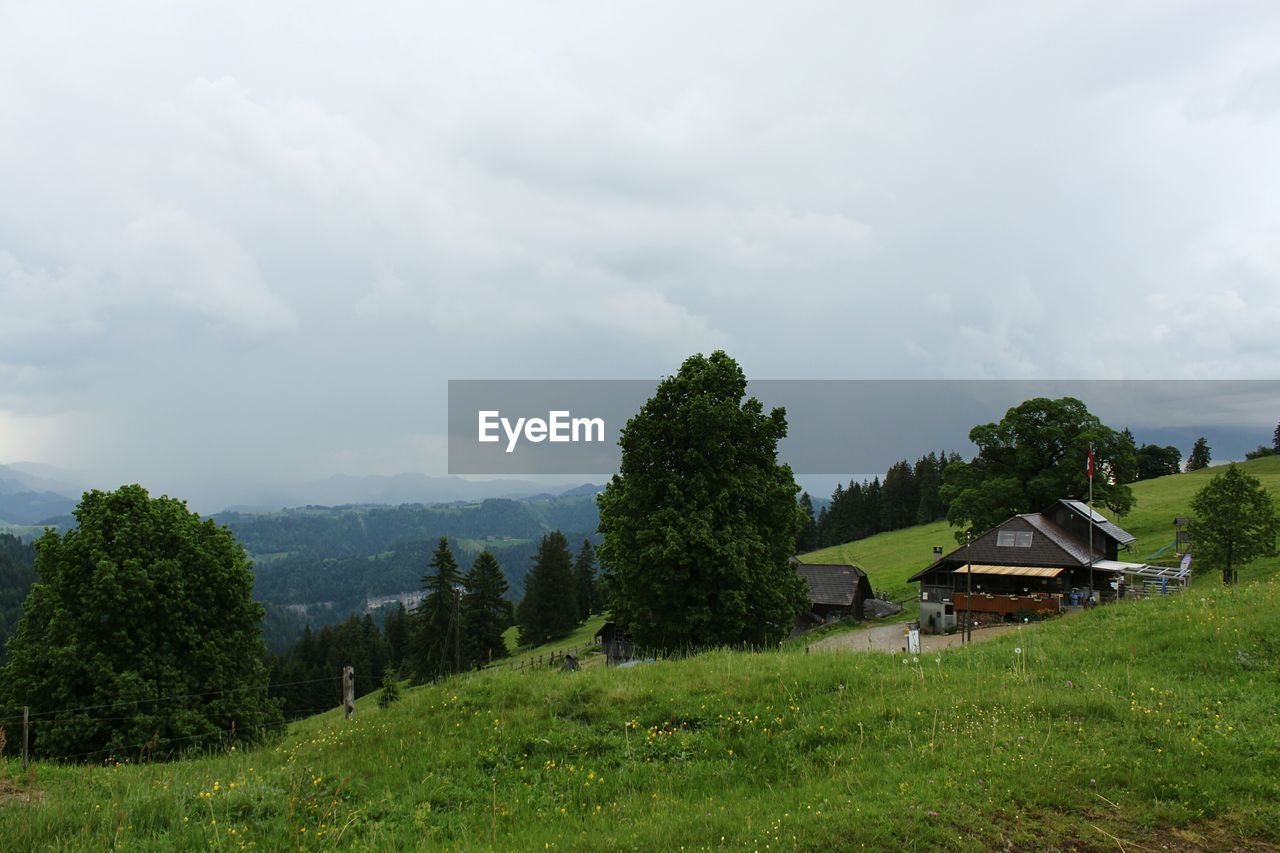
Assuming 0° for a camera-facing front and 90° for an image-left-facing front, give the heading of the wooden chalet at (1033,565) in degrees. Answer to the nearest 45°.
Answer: approximately 0°
